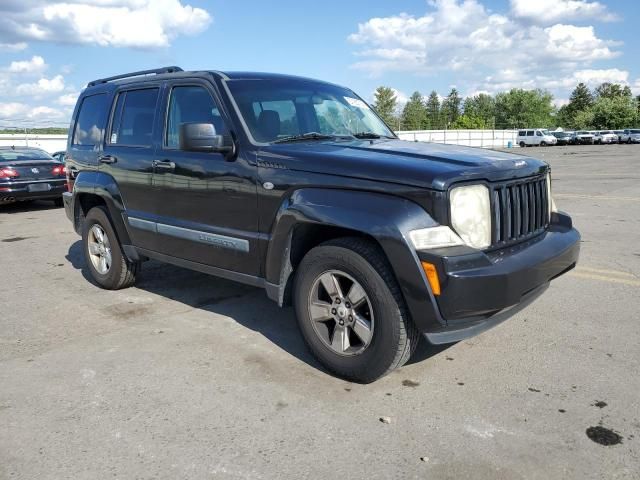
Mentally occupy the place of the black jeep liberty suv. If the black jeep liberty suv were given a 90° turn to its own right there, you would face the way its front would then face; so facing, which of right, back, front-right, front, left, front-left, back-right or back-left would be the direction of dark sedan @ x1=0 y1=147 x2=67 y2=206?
right

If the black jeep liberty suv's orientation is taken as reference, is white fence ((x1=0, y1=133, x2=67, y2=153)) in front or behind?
behind

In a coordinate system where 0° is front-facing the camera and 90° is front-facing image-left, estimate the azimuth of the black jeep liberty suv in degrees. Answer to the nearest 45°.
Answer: approximately 315°
